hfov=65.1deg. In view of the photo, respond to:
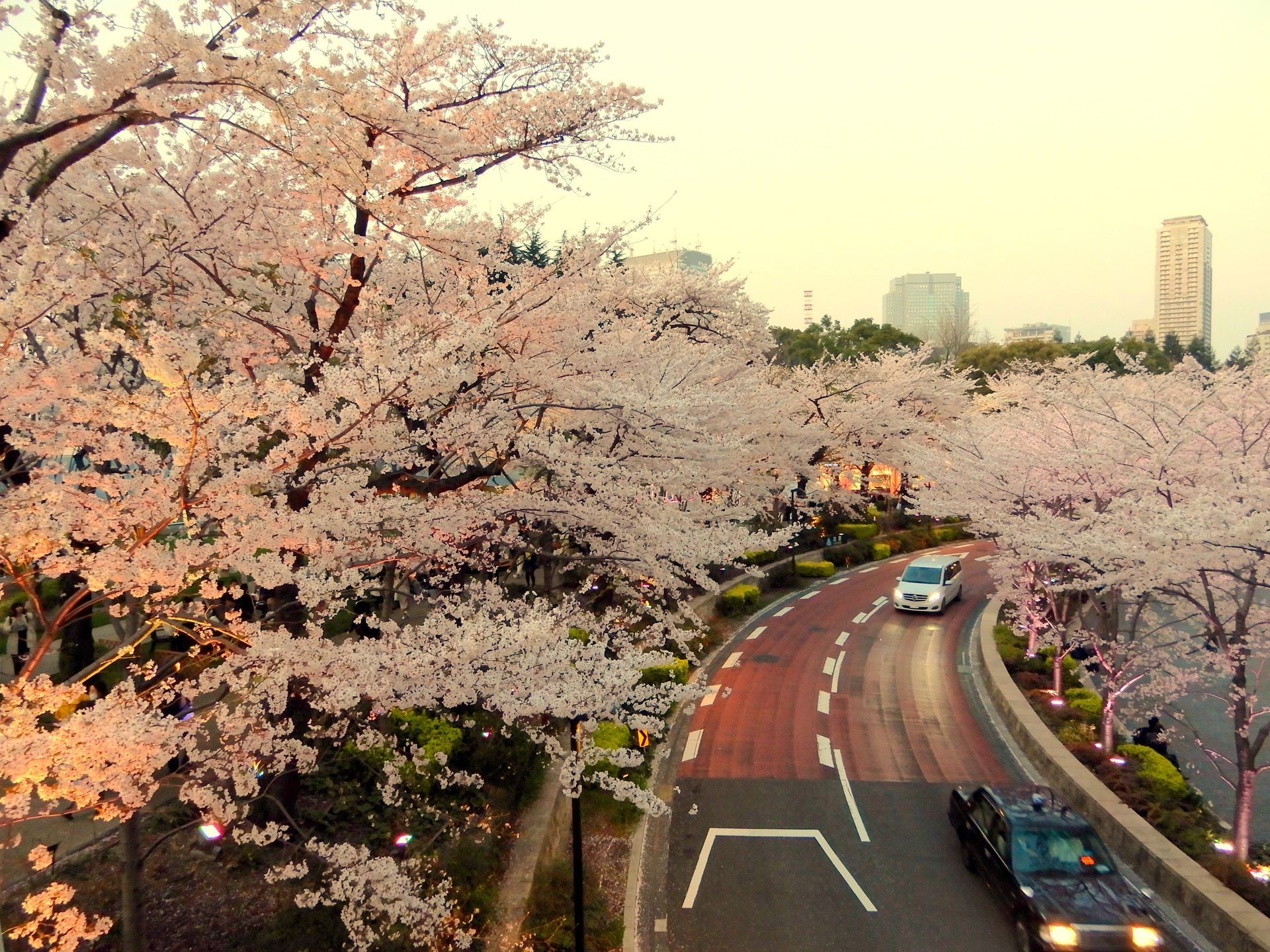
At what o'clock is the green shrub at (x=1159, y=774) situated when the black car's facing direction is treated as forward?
The green shrub is roughly at 8 o'clock from the black car.

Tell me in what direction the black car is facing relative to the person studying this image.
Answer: facing the viewer and to the right of the viewer

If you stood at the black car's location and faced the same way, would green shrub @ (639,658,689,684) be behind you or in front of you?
behind

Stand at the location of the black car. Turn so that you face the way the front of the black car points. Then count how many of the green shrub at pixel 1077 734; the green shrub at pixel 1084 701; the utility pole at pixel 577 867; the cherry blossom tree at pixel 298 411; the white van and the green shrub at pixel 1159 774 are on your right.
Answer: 2

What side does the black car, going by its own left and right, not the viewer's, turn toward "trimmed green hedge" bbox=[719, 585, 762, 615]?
back

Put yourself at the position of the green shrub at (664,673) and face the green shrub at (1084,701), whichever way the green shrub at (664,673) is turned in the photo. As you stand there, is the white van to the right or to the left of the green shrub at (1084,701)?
left

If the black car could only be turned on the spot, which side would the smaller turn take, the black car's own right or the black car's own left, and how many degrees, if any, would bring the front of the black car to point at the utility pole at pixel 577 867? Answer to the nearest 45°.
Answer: approximately 90° to the black car's own right

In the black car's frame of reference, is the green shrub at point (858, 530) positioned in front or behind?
behind

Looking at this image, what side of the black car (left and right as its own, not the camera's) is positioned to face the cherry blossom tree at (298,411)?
right
